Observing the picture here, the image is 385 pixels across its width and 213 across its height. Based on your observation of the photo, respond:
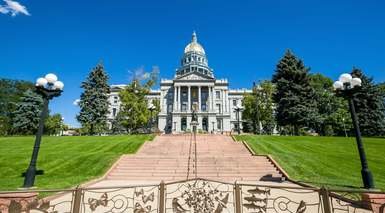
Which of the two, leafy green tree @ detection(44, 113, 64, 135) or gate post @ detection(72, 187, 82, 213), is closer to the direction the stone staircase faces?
the gate post

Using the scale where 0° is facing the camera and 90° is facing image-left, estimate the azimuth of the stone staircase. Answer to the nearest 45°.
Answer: approximately 0°

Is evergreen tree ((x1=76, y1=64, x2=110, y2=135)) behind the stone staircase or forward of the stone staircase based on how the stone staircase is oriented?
behind

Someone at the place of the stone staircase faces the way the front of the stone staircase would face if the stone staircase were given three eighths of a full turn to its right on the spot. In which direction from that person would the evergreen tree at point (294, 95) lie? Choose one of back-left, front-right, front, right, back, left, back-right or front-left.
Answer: right

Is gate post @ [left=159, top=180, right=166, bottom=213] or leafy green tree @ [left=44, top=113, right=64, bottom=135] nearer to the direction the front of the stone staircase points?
the gate post

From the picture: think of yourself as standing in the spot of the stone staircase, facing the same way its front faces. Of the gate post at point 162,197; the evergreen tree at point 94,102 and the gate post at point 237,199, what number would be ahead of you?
2

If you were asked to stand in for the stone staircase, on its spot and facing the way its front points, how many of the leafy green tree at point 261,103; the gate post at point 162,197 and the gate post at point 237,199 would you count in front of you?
2

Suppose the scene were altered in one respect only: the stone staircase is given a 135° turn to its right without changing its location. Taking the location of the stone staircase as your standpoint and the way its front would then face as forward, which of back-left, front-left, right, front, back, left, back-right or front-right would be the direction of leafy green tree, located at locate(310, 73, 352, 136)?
right

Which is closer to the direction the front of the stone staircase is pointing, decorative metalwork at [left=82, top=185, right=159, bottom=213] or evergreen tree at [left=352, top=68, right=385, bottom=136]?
the decorative metalwork

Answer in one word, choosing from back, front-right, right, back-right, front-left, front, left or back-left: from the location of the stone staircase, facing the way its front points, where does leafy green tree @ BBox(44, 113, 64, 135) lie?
back-right

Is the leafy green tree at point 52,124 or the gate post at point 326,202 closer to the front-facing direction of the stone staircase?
the gate post

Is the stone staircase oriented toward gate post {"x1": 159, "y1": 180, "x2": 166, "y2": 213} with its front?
yes

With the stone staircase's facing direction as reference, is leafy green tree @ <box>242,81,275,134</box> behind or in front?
behind

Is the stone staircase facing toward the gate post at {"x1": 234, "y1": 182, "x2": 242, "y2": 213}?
yes
